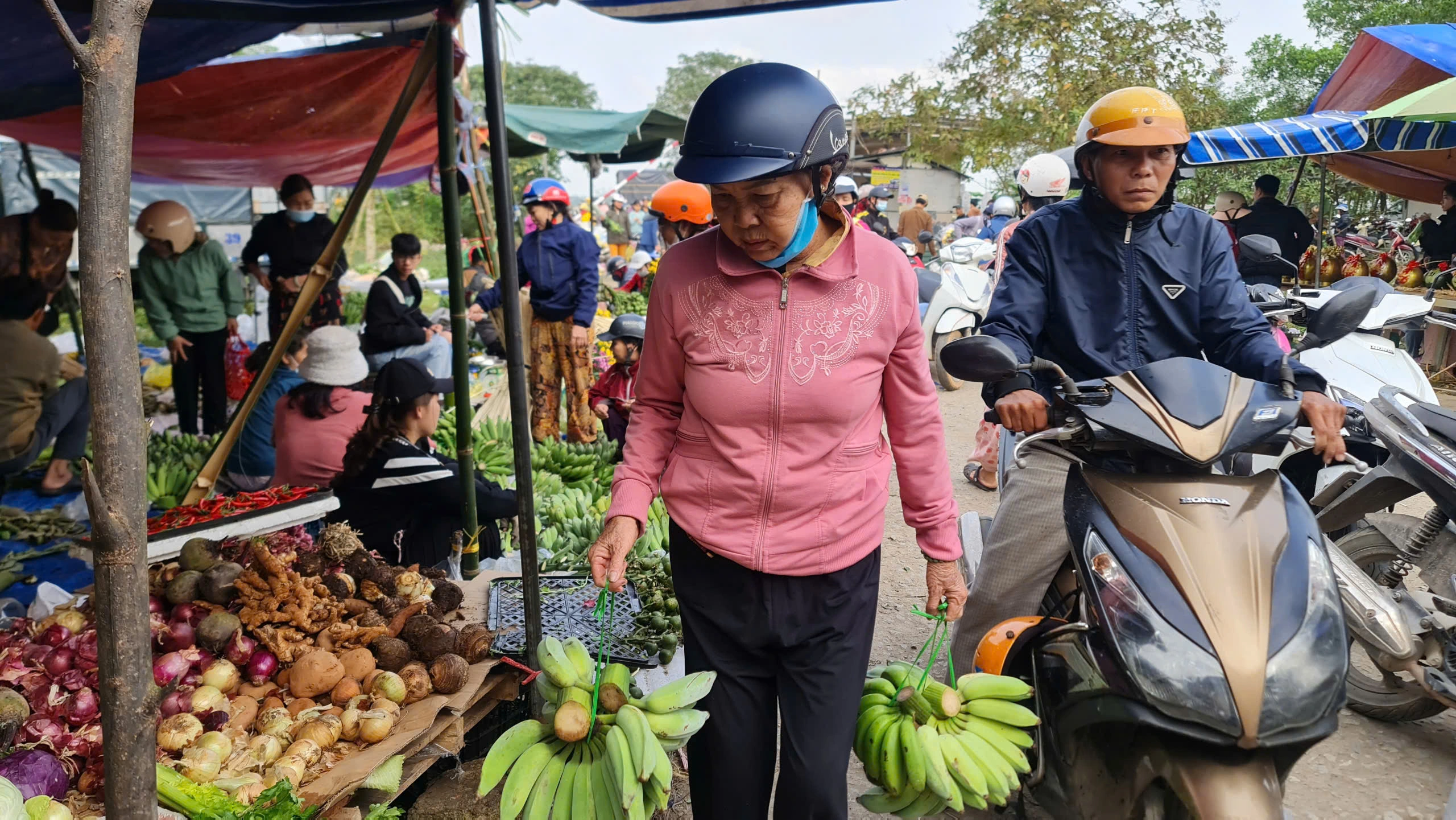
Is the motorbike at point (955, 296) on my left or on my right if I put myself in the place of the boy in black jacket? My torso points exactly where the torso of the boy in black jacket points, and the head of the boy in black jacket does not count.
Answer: on my left

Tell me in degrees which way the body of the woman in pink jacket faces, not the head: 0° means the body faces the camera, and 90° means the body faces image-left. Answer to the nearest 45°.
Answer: approximately 0°

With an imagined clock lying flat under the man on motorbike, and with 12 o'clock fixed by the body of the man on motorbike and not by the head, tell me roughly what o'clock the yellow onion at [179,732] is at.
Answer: The yellow onion is roughly at 2 o'clock from the man on motorbike.

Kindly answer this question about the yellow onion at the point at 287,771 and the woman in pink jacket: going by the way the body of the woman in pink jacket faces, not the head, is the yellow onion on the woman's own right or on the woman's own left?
on the woman's own right

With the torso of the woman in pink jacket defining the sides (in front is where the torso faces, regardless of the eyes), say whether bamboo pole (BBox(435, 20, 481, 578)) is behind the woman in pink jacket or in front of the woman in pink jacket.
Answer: behind

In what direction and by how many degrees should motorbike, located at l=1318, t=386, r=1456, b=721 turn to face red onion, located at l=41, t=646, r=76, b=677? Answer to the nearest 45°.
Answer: approximately 90° to its right

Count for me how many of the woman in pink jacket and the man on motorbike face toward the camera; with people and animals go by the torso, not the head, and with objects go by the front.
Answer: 2
